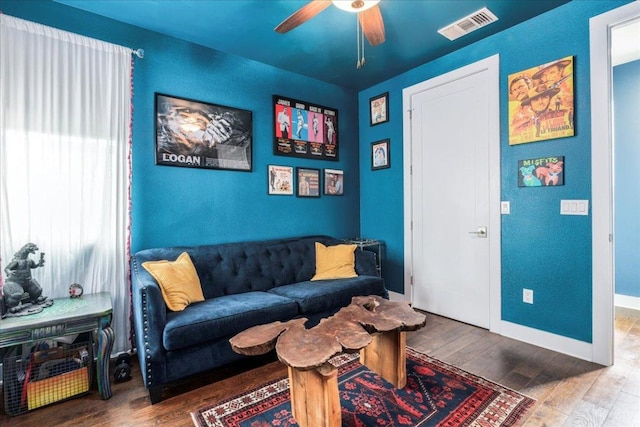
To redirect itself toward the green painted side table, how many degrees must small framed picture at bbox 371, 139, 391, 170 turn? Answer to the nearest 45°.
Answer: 0° — it already faces it

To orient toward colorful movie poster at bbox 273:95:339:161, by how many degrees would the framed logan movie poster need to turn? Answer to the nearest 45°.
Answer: approximately 45° to its left

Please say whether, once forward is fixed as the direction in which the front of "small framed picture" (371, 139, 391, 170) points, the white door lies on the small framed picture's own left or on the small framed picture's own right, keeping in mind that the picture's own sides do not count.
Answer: on the small framed picture's own left

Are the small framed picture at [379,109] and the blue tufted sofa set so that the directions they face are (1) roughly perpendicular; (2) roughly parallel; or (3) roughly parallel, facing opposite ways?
roughly perpendicular

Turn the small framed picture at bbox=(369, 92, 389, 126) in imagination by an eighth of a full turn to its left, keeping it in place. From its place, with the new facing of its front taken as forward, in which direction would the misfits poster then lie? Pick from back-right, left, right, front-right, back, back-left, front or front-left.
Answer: front-left

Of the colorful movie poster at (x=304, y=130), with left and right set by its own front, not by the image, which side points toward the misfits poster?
front

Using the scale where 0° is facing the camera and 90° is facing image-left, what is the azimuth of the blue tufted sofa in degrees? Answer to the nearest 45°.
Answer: approximately 315°

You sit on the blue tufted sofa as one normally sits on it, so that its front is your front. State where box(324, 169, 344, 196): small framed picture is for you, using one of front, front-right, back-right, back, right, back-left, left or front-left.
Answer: left

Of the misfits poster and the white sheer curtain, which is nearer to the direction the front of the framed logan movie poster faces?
the misfits poster

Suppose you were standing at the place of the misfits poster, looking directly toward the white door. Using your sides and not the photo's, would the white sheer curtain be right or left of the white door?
left

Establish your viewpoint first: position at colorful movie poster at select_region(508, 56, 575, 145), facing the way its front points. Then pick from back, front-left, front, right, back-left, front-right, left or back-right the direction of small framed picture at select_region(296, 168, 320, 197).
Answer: front-right

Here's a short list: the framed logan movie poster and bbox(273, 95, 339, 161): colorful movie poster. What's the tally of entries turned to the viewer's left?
0
